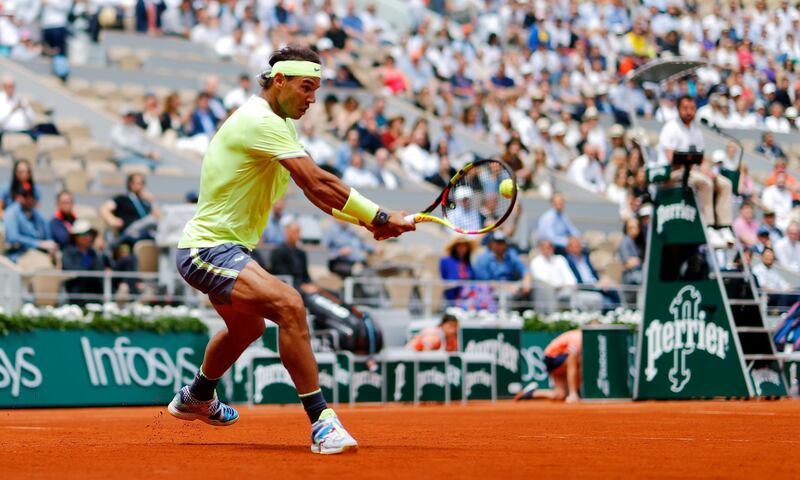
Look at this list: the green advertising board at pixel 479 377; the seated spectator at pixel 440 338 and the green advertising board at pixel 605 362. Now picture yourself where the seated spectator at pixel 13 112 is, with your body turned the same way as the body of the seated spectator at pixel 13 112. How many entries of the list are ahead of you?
3

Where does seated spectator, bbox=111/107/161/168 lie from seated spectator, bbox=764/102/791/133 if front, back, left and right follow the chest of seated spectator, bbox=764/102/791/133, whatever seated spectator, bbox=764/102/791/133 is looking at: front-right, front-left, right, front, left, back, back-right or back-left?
front-right

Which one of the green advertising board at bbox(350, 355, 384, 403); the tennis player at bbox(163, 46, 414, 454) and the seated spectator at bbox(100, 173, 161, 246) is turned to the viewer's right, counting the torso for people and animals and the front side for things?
the tennis player

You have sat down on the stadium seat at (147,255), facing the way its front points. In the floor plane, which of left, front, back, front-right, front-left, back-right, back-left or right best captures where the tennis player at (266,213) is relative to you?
front-right

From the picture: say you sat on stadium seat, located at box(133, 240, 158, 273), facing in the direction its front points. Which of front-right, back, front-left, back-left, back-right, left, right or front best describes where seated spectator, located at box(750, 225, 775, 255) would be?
front-left

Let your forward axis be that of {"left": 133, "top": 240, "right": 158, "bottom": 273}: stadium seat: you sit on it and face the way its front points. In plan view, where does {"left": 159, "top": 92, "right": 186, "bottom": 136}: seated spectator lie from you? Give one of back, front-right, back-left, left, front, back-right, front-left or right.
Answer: back-left

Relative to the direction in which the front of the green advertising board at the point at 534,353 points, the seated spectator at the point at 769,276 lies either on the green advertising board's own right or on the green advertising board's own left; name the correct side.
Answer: on the green advertising board's own left

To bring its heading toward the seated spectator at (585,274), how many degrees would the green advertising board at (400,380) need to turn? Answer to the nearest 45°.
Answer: approximately 135° to its left
